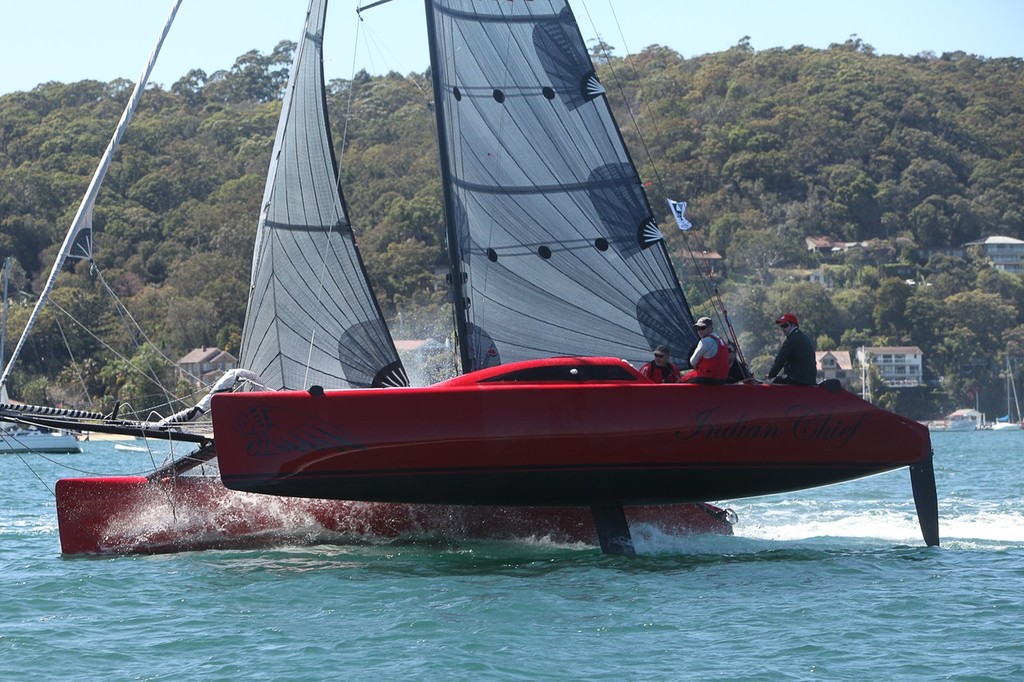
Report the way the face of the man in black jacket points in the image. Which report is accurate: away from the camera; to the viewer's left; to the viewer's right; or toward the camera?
to the viewer's left

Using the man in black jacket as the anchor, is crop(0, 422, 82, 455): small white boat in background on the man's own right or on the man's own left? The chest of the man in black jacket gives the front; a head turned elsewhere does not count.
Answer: on the man's own right

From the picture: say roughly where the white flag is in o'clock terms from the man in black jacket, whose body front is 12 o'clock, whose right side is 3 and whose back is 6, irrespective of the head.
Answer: The white flag is roughly at 12 o'clock from the man in black jacket.

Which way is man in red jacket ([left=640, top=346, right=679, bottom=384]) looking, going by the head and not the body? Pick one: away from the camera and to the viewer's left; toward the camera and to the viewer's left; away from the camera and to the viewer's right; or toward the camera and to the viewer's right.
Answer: toward the camera and to the viewer's left

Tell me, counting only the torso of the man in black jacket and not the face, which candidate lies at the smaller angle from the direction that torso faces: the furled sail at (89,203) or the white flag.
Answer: the furled sail

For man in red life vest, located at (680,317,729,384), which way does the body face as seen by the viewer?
to the viewer's left
